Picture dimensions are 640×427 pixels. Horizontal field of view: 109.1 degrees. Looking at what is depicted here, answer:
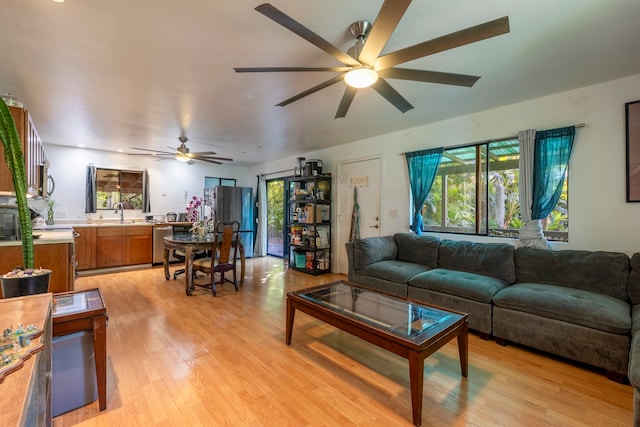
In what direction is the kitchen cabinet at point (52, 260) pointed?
to the viewer's right

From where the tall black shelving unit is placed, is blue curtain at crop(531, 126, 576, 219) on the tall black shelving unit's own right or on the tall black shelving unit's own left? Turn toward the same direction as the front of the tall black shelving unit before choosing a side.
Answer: on the tall black shelving unit's own left

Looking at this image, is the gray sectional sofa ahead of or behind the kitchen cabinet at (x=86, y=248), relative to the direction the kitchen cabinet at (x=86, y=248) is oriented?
ahead

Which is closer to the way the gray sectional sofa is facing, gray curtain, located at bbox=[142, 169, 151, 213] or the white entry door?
the gray curtain

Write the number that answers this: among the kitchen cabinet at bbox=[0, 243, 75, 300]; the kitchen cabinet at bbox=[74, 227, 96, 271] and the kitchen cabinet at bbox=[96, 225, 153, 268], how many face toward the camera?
2

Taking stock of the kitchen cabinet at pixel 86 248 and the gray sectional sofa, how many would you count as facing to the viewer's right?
0

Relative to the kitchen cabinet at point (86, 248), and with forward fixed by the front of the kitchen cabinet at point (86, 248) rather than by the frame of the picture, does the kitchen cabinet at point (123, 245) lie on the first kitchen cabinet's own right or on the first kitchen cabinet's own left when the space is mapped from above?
on the first kitchen cabinet's own left

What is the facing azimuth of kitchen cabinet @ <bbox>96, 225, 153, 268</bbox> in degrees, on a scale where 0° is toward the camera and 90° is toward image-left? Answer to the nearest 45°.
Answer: approximately 0°

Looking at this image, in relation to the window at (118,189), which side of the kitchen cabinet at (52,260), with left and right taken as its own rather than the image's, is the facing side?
left

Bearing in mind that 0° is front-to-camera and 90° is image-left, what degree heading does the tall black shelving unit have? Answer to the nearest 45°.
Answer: approximately 45°

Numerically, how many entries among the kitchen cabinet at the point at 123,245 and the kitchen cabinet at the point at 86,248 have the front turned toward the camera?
2

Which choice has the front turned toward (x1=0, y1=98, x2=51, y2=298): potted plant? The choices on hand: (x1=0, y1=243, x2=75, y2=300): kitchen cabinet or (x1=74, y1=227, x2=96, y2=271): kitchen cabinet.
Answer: (x1=74, y1=227, x2=96, y2=271): kitchen cabinet
